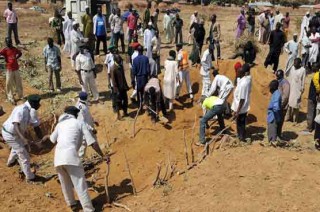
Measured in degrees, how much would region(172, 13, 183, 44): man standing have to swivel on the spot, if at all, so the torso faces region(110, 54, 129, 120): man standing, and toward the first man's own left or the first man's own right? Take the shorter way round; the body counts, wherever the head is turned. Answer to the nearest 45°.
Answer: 0° — they already face them

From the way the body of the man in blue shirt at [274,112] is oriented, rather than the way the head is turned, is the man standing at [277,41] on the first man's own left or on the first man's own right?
on the first man's own right

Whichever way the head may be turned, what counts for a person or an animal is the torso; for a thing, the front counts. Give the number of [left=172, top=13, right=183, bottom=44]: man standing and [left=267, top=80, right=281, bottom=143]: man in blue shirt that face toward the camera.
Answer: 1

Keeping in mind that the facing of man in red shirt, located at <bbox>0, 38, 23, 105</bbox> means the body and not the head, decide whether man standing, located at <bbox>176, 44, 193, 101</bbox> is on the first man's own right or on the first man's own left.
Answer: on the first man's own left

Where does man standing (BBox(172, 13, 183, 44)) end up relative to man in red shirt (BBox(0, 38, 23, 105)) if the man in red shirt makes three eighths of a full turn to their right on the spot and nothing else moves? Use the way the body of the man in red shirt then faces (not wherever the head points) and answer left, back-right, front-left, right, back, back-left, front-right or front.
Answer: right

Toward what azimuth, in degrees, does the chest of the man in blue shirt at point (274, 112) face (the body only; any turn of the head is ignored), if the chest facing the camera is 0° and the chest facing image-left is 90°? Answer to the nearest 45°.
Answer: approximately 90°

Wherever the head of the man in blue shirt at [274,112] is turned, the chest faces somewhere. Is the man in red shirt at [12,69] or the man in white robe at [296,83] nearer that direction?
the man in red shirt

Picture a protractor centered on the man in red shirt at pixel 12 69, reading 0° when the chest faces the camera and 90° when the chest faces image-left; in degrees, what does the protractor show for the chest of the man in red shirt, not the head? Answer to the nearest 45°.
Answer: approximately 0°

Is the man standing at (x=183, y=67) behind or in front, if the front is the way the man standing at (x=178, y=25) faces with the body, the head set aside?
in front

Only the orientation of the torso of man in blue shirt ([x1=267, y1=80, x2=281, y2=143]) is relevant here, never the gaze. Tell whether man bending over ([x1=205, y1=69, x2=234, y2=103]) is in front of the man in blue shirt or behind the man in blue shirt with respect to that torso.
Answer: in front
